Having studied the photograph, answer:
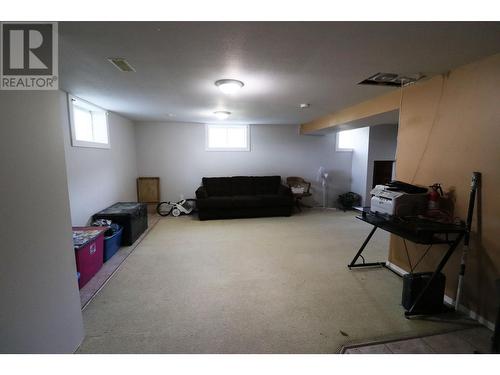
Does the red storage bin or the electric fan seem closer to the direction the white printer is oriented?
the red storage bin

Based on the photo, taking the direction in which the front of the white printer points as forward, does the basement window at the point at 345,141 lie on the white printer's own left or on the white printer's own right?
on the white printer's own right

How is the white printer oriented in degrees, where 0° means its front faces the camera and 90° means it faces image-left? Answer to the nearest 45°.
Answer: approximately 45°

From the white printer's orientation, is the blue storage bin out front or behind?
out front
